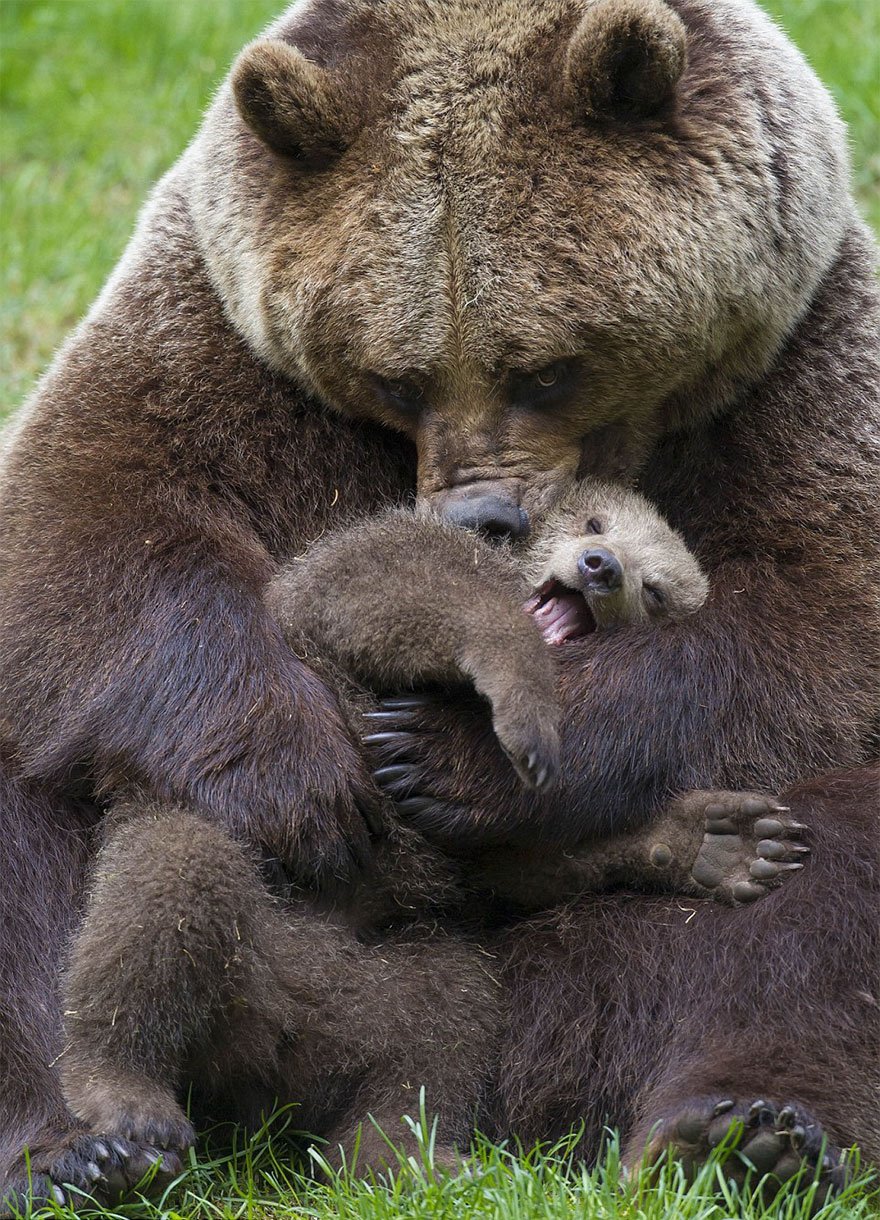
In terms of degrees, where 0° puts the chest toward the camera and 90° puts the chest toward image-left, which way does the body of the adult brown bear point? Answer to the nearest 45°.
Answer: approximately 0°
